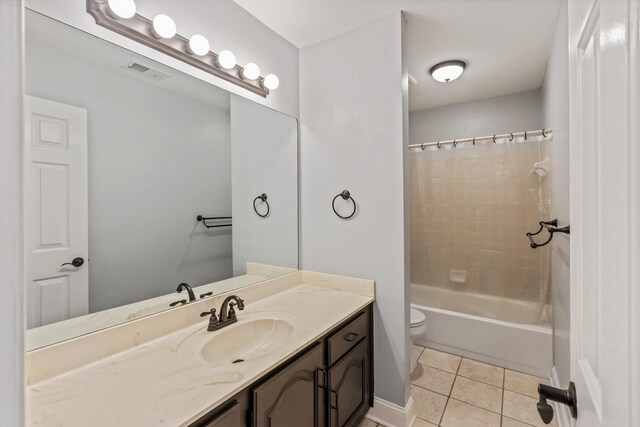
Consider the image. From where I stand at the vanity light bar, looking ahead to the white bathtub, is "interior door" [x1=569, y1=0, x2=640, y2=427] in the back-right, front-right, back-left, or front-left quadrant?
front-right

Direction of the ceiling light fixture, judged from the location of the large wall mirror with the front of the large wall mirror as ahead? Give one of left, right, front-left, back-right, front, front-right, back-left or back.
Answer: front-left

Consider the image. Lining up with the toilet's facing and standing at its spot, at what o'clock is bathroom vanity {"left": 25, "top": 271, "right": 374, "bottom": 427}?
The bathroom vanity is roughly at 4 o'clock from the toilet.

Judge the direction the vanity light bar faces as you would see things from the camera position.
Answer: facing the viewer and to the right of the viewer

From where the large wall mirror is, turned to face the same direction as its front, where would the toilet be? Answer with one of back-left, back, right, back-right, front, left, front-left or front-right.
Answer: front-left

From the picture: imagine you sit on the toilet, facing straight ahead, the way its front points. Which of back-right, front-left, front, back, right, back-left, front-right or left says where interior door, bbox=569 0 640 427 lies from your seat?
right

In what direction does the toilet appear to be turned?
to the viewer's right
